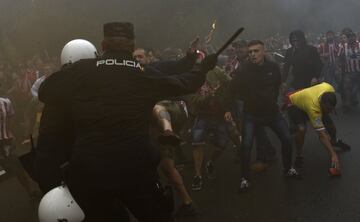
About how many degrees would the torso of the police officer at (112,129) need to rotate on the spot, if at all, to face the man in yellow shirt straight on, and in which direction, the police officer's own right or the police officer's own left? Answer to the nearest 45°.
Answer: approximately 45° to the police officer's own right

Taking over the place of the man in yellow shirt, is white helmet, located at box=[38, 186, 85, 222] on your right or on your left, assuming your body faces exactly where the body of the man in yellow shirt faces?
on your right

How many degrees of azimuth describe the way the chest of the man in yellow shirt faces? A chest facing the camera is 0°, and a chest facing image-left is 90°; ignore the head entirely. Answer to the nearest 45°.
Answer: approximately 315°

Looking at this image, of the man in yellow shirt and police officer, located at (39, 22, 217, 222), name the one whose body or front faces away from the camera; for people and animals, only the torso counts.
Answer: the police officer

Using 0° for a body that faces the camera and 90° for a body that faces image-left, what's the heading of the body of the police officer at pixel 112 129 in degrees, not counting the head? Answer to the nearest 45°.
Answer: approximately 180°

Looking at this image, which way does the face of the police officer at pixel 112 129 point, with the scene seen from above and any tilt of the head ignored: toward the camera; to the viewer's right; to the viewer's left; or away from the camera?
away from the camera
